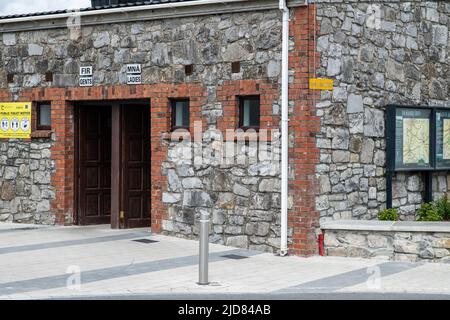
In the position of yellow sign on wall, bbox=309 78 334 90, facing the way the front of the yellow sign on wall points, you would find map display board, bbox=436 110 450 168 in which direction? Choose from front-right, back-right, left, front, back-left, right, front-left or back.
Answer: back-left

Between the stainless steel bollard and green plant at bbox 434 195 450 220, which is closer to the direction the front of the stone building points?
the stainless steel bollard

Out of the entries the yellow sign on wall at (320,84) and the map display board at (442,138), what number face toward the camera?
2

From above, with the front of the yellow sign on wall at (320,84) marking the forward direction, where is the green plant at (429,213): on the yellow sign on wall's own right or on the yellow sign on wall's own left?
on the yellow sign on wall's own left

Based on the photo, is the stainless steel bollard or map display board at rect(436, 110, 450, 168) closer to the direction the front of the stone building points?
the stainless steel bollard

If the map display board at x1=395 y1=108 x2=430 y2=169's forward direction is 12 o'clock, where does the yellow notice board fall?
The yellow notice board is roughly at 3 o'clock from the map display board.

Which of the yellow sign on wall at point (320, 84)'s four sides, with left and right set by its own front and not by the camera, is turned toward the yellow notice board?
right

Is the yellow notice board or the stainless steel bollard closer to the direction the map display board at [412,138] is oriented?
the stainless steel bollard

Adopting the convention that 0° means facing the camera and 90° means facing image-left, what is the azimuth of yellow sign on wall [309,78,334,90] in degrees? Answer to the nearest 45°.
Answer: approximately 0°
